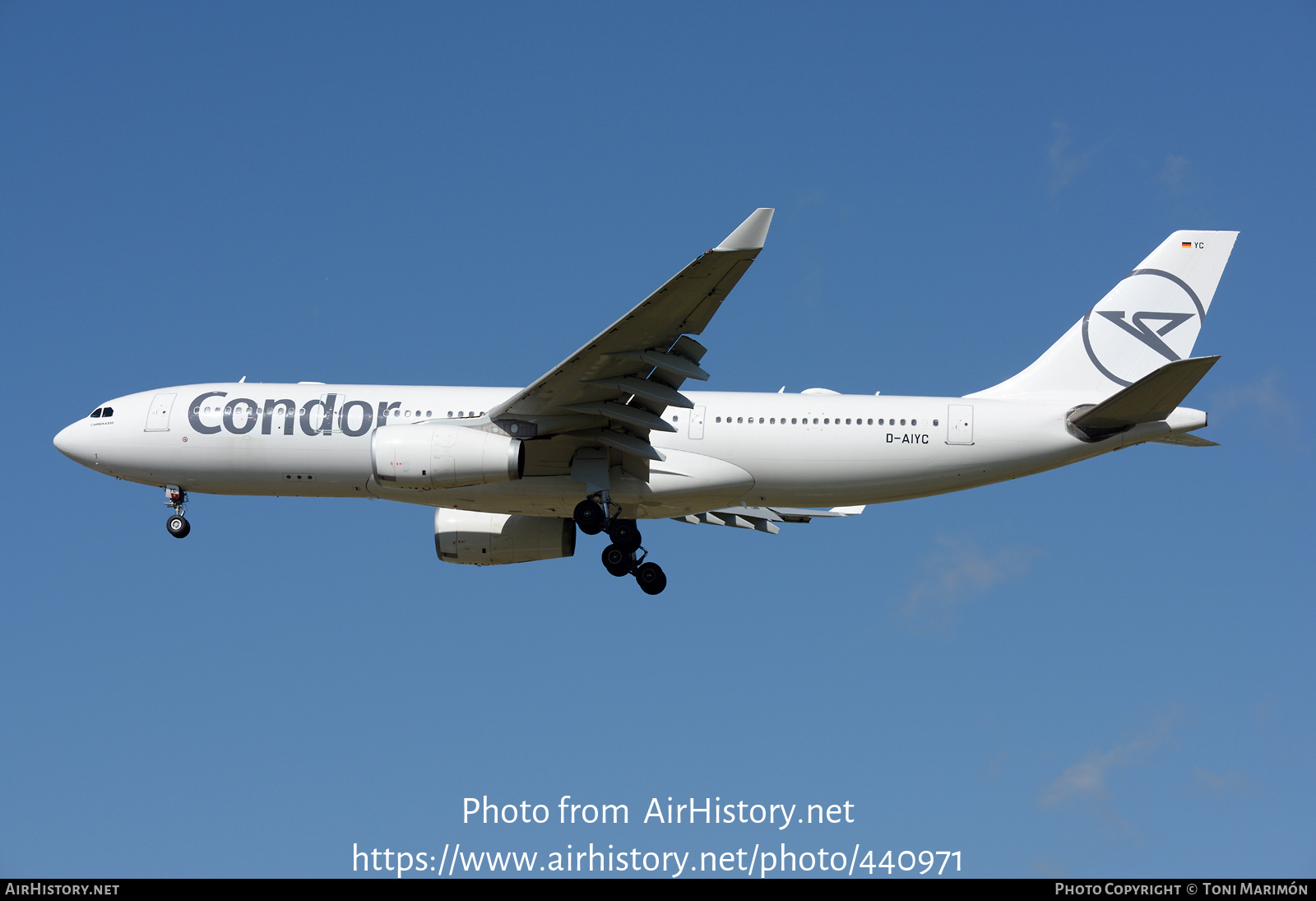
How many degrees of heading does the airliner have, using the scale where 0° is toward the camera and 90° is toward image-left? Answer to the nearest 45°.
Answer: approximately 90°
